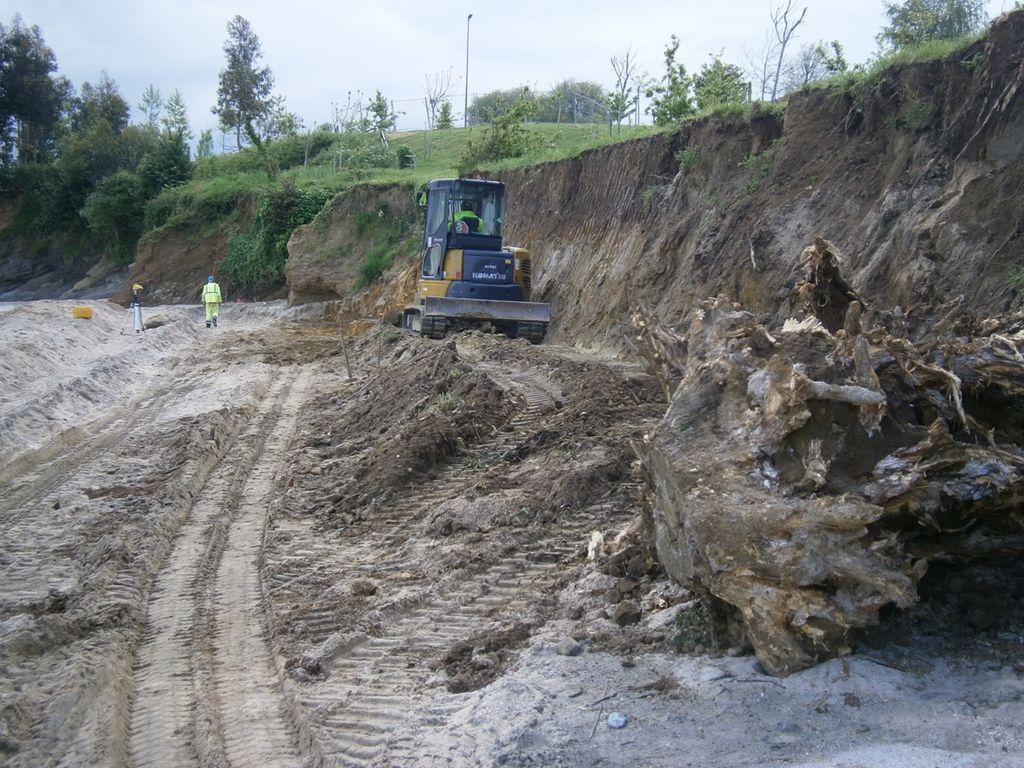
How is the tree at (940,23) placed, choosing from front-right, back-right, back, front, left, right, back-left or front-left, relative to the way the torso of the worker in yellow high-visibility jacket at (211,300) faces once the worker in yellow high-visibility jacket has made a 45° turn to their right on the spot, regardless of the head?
right

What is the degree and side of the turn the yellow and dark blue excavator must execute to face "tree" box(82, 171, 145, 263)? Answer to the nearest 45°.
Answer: approximately 45° to its left

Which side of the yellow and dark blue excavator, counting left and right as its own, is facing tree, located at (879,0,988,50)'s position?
right

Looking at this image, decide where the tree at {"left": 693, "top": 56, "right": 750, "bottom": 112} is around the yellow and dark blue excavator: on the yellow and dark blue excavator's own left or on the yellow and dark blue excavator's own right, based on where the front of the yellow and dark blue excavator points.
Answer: on the yellow and dark blue excavator's own right

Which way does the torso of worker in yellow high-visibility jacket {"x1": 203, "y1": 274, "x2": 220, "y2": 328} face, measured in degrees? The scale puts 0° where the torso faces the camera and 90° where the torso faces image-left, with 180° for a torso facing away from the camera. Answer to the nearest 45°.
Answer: approximately 180°

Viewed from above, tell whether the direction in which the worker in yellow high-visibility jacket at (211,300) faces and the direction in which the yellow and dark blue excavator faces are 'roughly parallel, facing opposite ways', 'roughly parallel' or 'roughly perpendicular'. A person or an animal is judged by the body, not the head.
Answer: roughly parallel

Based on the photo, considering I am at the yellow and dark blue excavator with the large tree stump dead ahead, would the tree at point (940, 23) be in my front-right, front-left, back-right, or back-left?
front-left

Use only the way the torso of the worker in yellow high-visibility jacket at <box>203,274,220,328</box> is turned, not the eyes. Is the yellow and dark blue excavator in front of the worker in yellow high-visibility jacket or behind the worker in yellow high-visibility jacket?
behind

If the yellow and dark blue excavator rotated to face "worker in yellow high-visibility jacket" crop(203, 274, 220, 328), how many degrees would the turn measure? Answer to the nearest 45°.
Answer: approximately 45° to its left

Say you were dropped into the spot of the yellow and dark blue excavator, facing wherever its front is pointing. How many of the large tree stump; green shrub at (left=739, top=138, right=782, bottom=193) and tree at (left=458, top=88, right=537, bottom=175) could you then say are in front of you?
1
